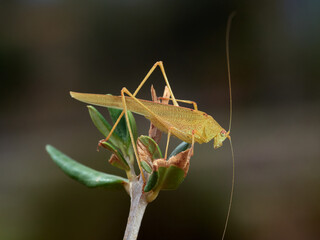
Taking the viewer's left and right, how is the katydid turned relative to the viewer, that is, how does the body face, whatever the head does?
facing to the right of the viewer
